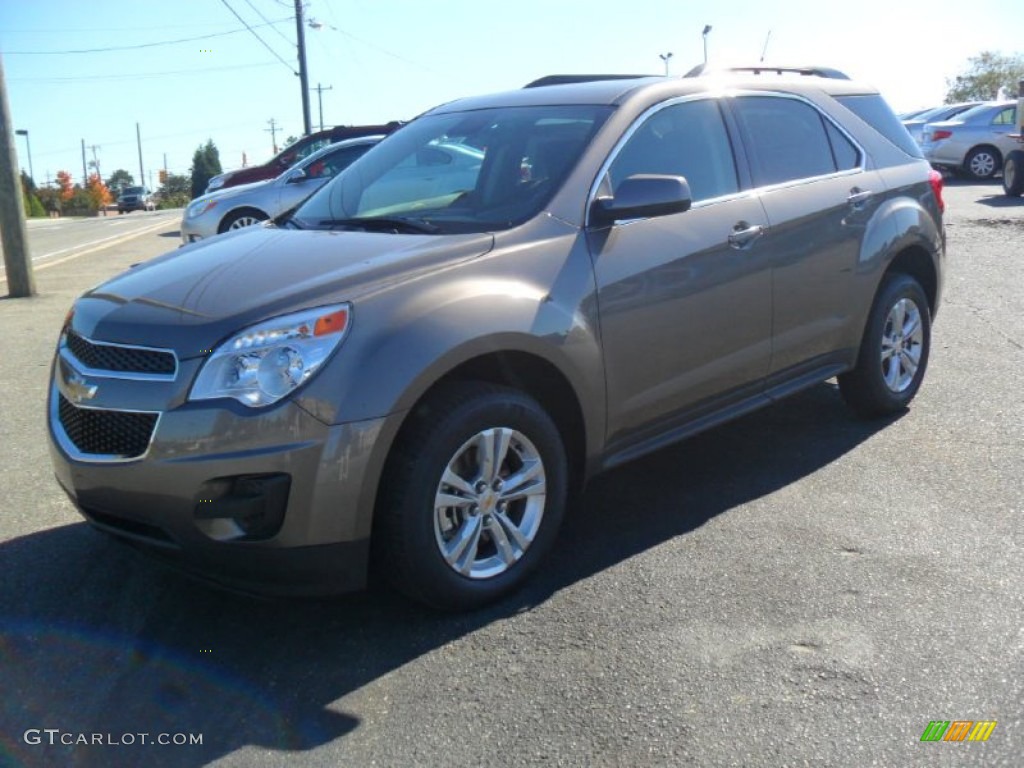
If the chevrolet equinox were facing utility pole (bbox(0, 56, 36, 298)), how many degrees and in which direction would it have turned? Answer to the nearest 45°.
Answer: approximately 90° to its right

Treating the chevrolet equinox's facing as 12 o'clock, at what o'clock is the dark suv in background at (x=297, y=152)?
The dark suv in background is roughly at 4 o'clock from the chevrolet equinox.

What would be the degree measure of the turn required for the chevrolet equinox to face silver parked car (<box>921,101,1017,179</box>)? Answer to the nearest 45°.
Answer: approximately 180°

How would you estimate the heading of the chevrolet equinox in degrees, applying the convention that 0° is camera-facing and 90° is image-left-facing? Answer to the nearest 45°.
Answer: approximately 45°

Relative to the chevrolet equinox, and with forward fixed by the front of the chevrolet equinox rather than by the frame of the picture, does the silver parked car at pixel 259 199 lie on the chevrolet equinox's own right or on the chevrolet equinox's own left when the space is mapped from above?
on the chevrolet equinox's own right

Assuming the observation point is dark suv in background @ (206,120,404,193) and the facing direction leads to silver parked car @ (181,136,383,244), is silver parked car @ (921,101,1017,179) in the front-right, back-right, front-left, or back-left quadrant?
back-left

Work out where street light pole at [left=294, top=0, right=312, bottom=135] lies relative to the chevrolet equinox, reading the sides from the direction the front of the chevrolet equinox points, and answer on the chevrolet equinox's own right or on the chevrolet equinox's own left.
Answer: on the chevrolet equinox's own right
